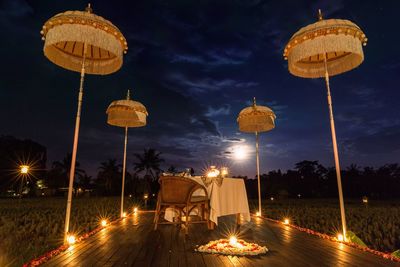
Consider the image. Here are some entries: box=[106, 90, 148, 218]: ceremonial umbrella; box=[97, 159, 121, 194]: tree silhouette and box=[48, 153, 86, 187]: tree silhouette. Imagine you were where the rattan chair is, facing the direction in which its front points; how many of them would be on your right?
0

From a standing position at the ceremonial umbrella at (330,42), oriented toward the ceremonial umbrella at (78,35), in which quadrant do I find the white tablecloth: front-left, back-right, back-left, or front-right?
front-right

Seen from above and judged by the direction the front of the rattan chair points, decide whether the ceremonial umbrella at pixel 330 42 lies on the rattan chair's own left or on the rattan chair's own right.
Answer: on the rattan chair's own right

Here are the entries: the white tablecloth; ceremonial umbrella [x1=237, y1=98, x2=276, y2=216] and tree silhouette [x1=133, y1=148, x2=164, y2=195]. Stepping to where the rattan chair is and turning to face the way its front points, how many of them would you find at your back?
0

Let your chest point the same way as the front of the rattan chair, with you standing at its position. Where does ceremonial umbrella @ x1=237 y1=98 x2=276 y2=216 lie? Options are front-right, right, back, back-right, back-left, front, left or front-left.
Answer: front

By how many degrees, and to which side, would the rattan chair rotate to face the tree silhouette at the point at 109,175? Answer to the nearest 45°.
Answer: approximately 45° to its left

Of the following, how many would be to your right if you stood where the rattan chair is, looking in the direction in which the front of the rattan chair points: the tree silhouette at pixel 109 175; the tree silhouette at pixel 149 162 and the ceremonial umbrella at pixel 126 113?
0

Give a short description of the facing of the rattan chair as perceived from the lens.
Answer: facing away from the viewer and to the right of the viewer

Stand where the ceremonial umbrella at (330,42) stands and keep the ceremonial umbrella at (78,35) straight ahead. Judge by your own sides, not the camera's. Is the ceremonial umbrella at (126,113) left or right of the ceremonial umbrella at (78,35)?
right

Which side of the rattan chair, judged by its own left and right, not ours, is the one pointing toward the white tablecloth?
front

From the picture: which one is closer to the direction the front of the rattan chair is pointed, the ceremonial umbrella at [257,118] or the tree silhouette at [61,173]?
the ceremonial umbrella
